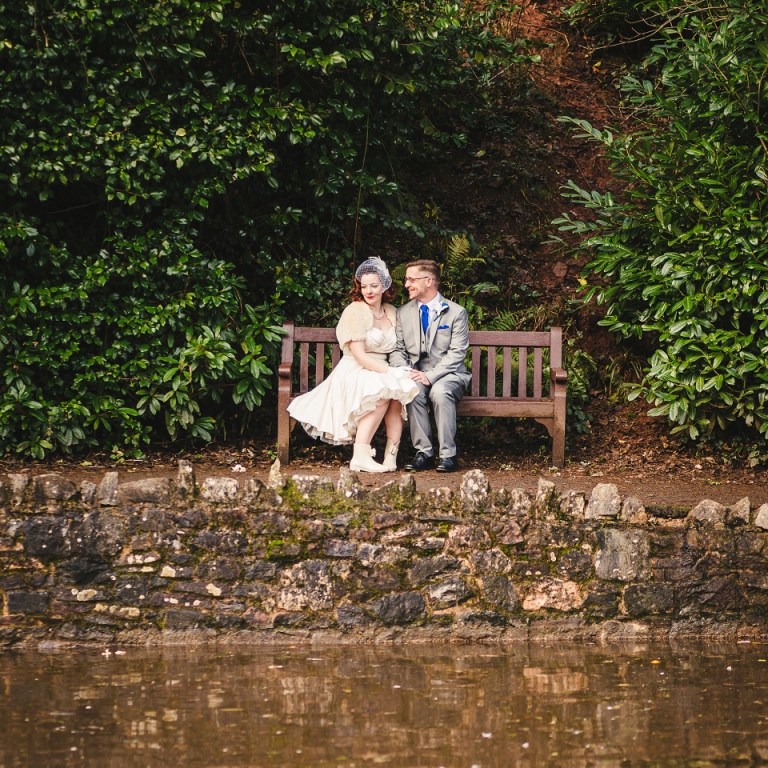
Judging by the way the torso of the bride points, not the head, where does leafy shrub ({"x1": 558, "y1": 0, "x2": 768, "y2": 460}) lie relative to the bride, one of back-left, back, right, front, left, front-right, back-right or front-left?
front-left

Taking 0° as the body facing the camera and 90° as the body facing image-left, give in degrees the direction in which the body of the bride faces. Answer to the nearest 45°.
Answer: approximately 315°

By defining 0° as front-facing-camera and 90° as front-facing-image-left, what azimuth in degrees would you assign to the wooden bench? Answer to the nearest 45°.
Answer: approximately 0°

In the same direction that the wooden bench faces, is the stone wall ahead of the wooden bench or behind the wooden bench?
ahead

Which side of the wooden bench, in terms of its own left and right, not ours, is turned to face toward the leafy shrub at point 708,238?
left
